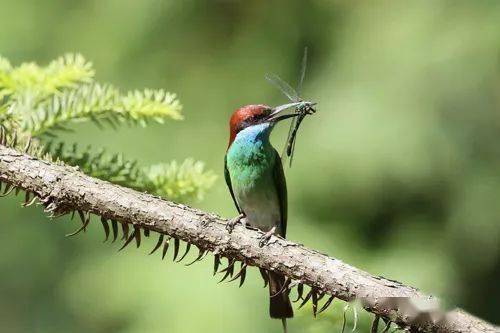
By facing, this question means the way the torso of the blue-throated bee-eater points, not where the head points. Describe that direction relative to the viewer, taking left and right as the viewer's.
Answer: facing the viewer
